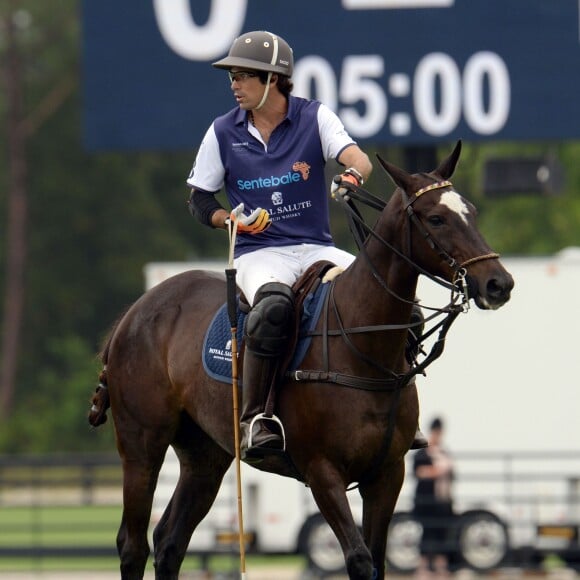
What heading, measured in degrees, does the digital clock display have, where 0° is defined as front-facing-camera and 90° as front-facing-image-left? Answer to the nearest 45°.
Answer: approximately 0°

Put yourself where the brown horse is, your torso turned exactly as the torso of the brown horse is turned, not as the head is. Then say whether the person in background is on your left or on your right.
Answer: on your left

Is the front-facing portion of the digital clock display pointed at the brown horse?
yes

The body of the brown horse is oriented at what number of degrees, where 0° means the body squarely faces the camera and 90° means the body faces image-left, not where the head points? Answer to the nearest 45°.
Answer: approximately 315°
